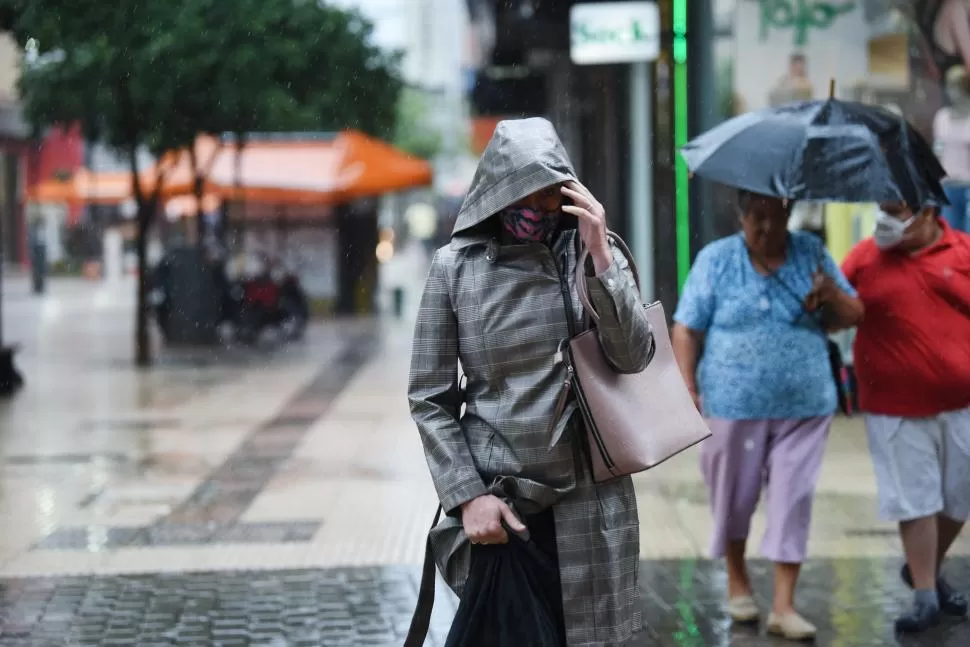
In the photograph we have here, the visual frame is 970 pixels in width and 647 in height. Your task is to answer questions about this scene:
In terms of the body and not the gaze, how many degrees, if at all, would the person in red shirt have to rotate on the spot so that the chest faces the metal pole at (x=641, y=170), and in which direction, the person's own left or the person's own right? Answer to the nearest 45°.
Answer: approximately 135° to the person's own right

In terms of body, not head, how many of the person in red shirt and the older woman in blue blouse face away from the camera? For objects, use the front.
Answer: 0

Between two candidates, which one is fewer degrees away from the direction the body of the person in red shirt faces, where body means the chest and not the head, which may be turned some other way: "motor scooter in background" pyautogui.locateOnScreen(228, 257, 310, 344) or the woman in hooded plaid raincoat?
the woman in hooded plaid raincoat

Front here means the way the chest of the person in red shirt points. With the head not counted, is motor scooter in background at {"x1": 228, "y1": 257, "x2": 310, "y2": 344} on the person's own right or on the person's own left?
on the person's own right

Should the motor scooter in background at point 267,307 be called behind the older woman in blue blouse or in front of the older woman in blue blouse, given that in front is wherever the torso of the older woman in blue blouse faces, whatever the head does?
behind

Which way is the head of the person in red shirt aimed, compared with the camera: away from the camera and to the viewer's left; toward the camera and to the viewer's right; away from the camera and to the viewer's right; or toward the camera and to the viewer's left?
toward the camera and to the viewer's left

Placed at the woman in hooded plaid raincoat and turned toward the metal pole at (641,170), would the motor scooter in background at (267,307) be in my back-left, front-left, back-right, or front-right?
front-left

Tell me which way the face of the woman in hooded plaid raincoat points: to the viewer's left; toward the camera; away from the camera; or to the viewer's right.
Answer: toward the camera

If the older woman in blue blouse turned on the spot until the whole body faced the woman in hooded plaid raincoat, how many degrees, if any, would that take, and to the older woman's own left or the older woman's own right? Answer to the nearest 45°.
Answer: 0° — they already face them

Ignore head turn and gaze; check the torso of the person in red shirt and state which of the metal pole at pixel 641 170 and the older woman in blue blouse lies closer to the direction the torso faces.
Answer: the older woman in blue blouse

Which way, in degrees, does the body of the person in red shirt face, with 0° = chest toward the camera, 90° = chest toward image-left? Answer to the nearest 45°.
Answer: approximately 45°

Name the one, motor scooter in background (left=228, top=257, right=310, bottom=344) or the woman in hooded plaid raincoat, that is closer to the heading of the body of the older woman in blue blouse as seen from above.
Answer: the woman in hooded plaid raincoat

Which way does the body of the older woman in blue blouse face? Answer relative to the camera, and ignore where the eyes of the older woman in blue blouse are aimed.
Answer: toward the camera

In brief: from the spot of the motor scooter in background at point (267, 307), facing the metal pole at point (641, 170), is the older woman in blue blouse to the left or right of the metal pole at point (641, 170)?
right

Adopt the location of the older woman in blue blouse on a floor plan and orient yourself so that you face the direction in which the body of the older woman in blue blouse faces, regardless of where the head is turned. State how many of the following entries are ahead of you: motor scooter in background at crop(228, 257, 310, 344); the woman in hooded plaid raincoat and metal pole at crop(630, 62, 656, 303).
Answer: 1

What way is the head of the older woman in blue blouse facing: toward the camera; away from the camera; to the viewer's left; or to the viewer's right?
toward the camera
